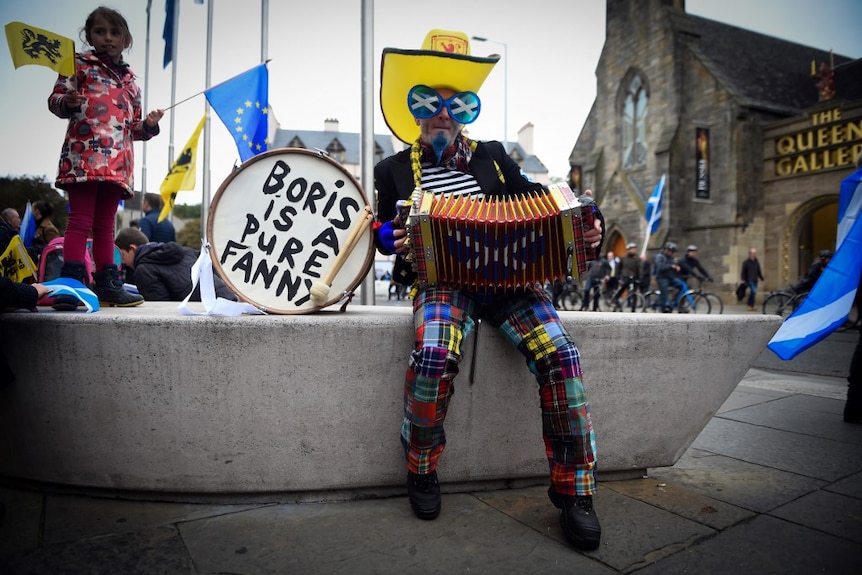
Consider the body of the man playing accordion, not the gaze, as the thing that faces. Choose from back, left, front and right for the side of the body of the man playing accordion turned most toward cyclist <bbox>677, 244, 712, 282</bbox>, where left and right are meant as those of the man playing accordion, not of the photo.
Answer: back

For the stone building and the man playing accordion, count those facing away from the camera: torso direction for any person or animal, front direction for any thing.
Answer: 0

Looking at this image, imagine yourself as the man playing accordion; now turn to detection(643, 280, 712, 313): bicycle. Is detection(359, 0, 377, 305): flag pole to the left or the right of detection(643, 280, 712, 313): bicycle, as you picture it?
left

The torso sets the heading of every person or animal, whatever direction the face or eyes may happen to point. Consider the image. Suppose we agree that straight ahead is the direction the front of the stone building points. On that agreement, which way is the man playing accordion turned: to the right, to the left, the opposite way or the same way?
to the left

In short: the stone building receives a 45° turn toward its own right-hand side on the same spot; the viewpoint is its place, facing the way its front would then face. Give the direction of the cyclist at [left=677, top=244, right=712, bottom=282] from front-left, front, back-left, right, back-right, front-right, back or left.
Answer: left

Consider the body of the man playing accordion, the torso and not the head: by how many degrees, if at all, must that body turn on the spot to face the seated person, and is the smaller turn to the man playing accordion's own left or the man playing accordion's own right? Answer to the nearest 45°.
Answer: approximately 135° to the man playing accordion's own right

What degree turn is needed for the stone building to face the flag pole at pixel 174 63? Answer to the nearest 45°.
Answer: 0° — it already faces it

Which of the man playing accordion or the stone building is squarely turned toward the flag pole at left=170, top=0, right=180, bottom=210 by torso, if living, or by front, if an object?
the stone building

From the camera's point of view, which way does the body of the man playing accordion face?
toward the camera

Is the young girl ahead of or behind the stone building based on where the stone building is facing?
ahead

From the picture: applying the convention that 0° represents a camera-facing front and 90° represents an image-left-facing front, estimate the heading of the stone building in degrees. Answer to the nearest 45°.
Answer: approximately 45°
